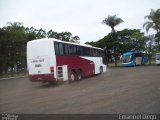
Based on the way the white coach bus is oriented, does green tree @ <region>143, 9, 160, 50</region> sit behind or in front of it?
in front

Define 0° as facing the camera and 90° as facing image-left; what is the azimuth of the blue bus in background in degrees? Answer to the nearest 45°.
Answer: approximately 45°

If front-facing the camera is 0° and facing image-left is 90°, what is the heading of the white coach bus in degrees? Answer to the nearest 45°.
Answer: approximately 225°

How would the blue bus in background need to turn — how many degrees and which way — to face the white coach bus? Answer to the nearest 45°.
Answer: approximately 45° to its left

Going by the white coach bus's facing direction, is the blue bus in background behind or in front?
in front

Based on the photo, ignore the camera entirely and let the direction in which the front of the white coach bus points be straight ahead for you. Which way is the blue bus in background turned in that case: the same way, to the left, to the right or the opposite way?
the opposite way

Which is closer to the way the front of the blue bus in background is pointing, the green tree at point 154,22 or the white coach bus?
the white coach bus

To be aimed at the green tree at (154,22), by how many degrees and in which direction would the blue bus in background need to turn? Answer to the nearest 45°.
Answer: approximately 180°
